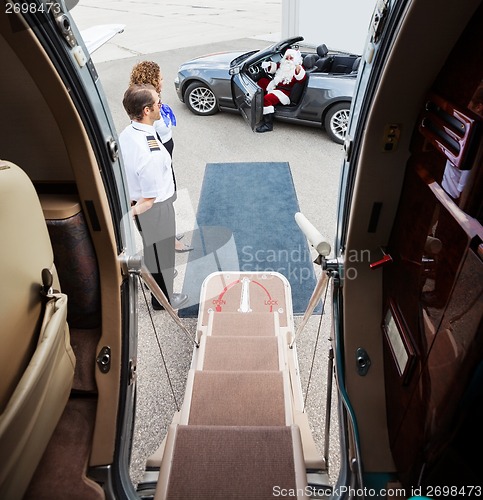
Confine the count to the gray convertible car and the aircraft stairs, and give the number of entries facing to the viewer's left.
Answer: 1

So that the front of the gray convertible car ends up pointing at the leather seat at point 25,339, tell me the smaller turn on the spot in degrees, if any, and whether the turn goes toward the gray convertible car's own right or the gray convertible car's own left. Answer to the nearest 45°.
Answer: approximately 90° to the gray convertible car's own left

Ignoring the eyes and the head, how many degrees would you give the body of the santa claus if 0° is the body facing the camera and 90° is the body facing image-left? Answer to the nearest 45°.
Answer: approximately 45°

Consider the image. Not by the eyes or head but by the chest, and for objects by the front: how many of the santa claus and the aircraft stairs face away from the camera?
1

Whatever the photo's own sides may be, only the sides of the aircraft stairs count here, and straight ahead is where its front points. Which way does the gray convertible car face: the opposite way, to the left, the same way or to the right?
to the left

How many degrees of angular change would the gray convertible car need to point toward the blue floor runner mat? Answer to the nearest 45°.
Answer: approximately 90° to its left

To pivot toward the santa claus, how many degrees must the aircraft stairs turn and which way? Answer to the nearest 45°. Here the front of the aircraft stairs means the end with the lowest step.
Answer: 0° — it already faces them

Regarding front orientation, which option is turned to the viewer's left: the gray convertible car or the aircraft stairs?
the gray convertible car

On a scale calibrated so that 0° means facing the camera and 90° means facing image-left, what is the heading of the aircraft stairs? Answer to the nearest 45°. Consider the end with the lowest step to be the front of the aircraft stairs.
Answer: approximately 180°

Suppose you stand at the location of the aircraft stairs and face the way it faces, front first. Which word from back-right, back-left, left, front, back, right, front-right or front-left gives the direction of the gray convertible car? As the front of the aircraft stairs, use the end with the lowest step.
front

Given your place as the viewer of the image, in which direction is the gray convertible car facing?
facing to the left of the viewer

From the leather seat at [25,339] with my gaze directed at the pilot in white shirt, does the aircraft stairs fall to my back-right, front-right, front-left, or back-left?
front-right

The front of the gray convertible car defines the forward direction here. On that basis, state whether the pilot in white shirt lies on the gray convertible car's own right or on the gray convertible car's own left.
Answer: on the gray convertible car's own left
